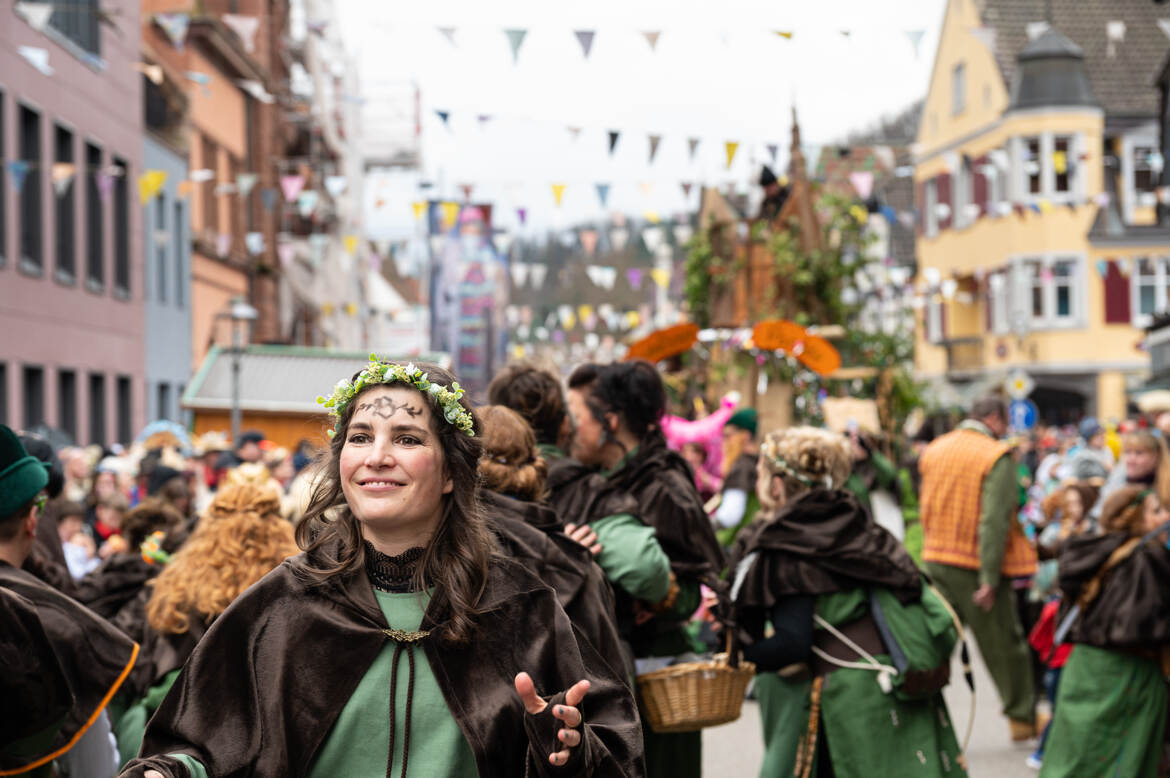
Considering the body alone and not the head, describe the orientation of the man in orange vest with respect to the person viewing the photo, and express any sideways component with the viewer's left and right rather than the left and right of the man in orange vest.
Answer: facing away from the viewer and to the right of the viewer

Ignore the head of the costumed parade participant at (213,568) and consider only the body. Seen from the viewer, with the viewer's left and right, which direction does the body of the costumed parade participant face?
facing away from the viewer

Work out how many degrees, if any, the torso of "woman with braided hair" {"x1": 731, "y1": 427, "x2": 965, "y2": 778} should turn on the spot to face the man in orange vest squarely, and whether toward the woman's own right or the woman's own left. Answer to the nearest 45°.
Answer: approximately 45° to the woman's own right

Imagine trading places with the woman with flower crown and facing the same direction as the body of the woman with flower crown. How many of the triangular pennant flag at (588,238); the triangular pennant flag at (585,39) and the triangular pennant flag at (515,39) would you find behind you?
3

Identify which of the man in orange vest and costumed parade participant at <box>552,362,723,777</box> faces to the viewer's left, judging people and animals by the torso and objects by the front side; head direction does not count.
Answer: the costumed parade participant

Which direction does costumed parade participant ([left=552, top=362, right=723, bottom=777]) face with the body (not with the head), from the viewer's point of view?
to the viewer's left

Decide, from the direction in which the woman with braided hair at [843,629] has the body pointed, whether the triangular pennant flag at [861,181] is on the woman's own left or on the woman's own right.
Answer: on the woman's own right
